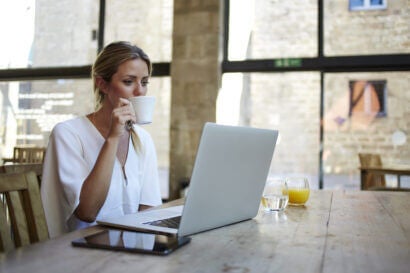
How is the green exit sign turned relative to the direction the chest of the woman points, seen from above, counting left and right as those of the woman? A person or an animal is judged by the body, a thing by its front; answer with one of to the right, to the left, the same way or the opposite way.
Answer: to the right

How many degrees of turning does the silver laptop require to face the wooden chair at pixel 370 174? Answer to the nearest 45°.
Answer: approximately 90° to its right

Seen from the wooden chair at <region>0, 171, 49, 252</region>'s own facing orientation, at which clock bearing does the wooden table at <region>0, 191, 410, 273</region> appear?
The wooden table is roughly at 12 o'clock from the wooden chair.
